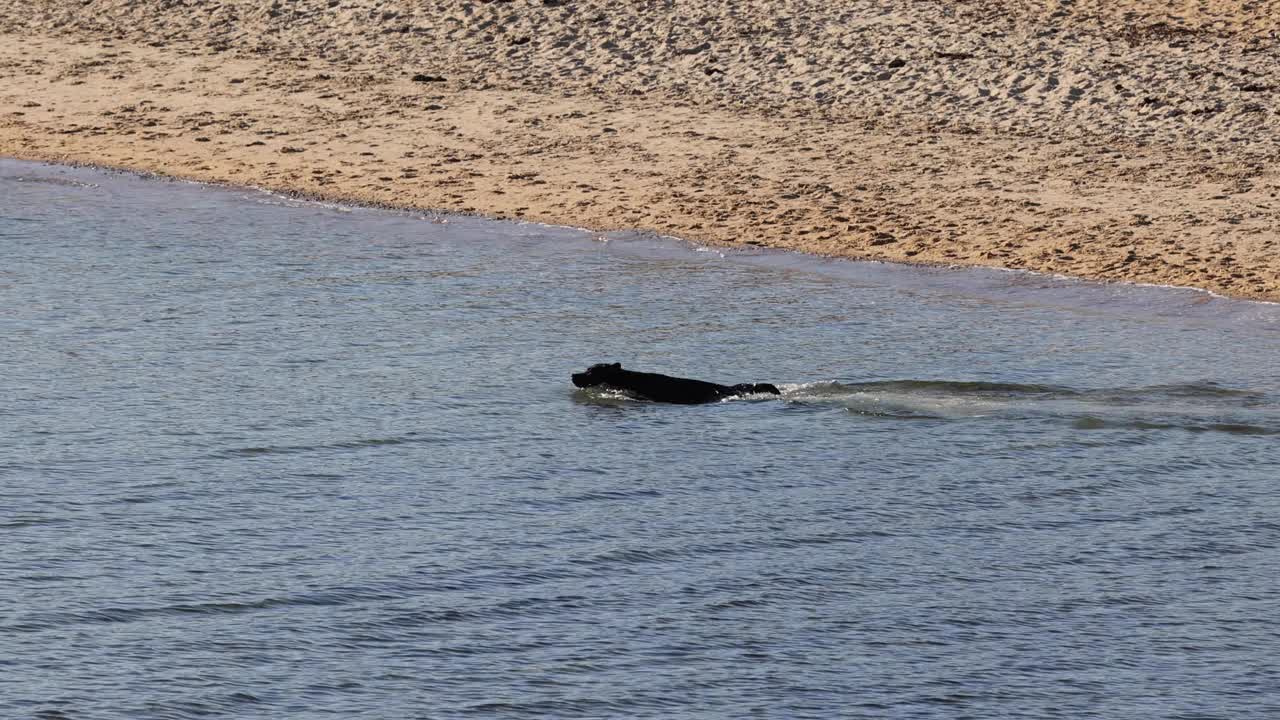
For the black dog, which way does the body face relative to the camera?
to the viewer's left
